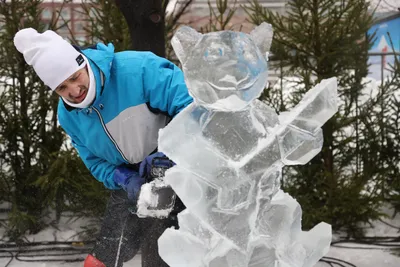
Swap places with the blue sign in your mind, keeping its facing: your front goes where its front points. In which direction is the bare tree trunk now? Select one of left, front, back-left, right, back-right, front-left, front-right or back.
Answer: front-right

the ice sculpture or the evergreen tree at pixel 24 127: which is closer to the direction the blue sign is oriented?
the ice sculpture

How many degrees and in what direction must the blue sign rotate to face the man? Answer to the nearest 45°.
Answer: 0° — it already faces them

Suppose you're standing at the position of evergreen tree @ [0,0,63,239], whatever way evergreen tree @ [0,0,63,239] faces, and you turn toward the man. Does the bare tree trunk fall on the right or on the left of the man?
left

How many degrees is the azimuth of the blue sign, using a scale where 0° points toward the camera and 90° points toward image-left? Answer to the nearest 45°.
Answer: approximately 0°

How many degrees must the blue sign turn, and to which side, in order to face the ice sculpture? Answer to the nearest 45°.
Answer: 0° — it already faces it

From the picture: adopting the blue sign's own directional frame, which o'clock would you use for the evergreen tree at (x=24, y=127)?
The evergreen tree is roughly at 2 o'clock from the blue sign.
